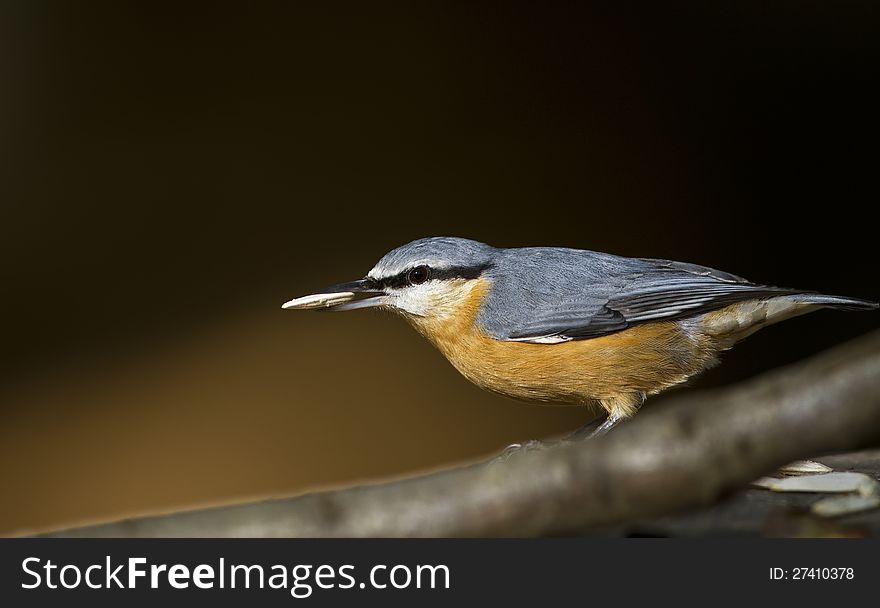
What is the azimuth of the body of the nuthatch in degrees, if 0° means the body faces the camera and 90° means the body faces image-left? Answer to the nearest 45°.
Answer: approximately 90°
